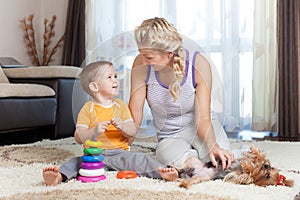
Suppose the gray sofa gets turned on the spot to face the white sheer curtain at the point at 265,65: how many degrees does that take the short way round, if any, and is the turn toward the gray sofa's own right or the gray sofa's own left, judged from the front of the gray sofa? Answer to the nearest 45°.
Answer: approximately 90° to the gray sofa's own left

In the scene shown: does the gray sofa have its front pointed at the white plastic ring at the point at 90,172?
yes

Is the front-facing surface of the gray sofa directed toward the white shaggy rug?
yes

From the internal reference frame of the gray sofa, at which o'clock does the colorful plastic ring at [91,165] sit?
The colorful plastic ring is roughly at 12 o'clock from the gray sofa.

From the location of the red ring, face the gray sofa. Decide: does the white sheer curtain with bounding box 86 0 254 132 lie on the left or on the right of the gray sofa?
right

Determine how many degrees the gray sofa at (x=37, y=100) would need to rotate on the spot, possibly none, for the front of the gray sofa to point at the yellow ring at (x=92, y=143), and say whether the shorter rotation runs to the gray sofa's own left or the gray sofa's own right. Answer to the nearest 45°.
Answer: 0° — it already faces it

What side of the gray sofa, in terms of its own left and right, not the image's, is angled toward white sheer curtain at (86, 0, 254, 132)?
left

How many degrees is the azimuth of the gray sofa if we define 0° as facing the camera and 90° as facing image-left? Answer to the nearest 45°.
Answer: approximately 0°
